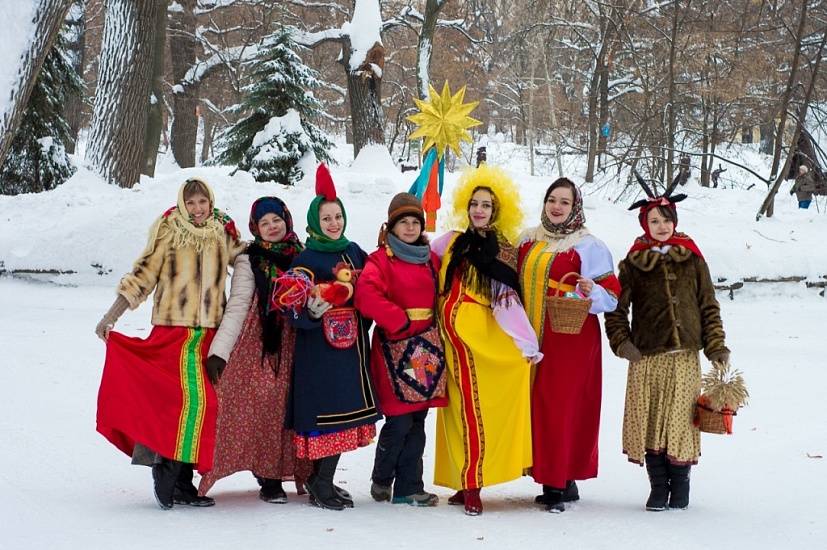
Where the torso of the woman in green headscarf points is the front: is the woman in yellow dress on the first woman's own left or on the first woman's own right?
on the first woman's own left

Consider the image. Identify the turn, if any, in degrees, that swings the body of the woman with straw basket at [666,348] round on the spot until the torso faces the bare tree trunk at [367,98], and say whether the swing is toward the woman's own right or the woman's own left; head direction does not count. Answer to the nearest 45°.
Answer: approximately 135° to the woman's own right

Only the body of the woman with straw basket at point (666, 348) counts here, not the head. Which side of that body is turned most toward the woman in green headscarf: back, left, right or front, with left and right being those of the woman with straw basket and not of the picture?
right

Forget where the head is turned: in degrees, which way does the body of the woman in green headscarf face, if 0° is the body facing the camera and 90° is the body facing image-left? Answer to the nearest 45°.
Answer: approximately 315°

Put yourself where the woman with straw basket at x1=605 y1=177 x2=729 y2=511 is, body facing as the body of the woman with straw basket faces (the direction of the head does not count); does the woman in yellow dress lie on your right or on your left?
on your right

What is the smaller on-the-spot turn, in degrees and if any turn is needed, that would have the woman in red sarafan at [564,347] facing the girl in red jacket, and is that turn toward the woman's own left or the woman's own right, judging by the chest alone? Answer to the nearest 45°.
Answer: approximately 45° to the woman's own right

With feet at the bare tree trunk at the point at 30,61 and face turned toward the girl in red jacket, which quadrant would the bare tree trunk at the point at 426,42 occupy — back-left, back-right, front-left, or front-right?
back-left

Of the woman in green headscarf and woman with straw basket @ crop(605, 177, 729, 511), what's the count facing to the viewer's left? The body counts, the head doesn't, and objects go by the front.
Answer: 0

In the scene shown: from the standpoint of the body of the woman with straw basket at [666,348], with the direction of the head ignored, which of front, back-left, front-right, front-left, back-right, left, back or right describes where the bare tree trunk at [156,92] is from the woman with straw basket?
back-right

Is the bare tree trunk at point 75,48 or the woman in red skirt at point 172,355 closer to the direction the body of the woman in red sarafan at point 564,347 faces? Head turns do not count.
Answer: the woman in red skirt

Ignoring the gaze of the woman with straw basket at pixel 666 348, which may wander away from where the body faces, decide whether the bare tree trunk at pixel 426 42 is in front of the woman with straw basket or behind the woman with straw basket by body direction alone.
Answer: behind

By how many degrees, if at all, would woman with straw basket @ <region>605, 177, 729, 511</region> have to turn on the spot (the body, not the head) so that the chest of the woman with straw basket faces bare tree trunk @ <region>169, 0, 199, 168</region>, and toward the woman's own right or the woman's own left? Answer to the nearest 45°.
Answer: approximately 135° to the woman's own right

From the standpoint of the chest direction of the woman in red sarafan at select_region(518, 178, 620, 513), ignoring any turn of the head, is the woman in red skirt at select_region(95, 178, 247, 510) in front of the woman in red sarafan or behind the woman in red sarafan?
in front
